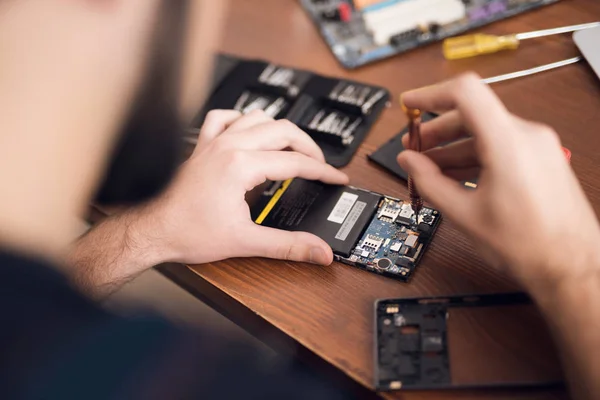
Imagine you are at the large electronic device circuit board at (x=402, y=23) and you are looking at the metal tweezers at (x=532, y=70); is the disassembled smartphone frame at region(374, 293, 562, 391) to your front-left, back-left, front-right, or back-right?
front-right

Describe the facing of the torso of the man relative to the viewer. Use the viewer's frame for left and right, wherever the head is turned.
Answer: facing away from the viewer and to the right of the viewer

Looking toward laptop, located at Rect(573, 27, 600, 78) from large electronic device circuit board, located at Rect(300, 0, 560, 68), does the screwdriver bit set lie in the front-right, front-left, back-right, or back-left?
back-right

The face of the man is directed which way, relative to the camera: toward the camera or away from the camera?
away from the camera

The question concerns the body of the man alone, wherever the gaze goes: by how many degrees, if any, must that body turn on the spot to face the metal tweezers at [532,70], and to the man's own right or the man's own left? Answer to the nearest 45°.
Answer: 0° — they already face it

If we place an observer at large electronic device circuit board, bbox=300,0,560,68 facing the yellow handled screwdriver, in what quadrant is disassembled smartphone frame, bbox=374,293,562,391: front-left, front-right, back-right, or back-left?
front-right
